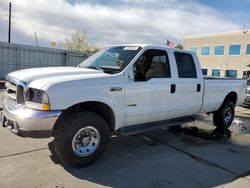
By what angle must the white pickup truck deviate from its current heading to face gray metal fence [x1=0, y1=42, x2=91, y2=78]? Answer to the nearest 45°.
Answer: approximately 90° to its right

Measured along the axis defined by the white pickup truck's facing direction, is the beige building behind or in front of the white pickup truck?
behind

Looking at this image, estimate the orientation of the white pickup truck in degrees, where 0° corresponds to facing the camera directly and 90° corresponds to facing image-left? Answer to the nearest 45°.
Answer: approximately 45°
